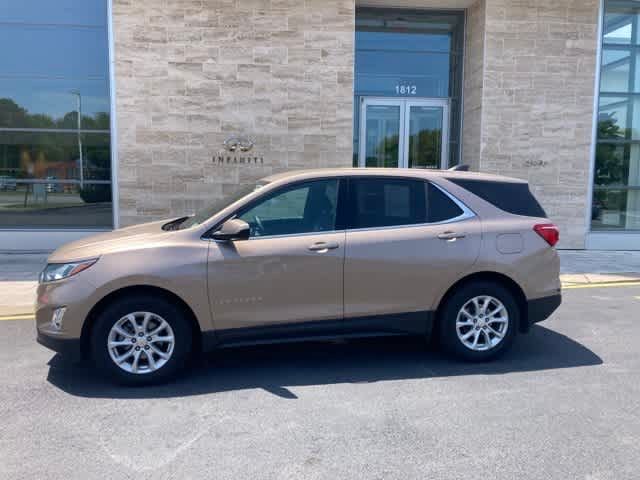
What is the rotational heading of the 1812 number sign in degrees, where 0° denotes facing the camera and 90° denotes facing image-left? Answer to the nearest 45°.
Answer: approximately 0°

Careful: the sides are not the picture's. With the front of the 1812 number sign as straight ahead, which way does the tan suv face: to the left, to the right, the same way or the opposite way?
to the right

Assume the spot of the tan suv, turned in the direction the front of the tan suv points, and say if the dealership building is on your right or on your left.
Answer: on your right

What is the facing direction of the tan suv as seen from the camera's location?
facing to the left of the viewer

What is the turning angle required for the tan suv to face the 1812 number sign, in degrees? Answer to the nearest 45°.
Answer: approximately 90° to its right

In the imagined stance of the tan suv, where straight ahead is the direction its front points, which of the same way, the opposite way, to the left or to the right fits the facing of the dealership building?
to the left

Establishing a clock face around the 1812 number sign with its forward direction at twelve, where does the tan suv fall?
The tan suv is roughly at 12 o'clock from the 1812 number sign.

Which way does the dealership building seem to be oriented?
toward the camera
